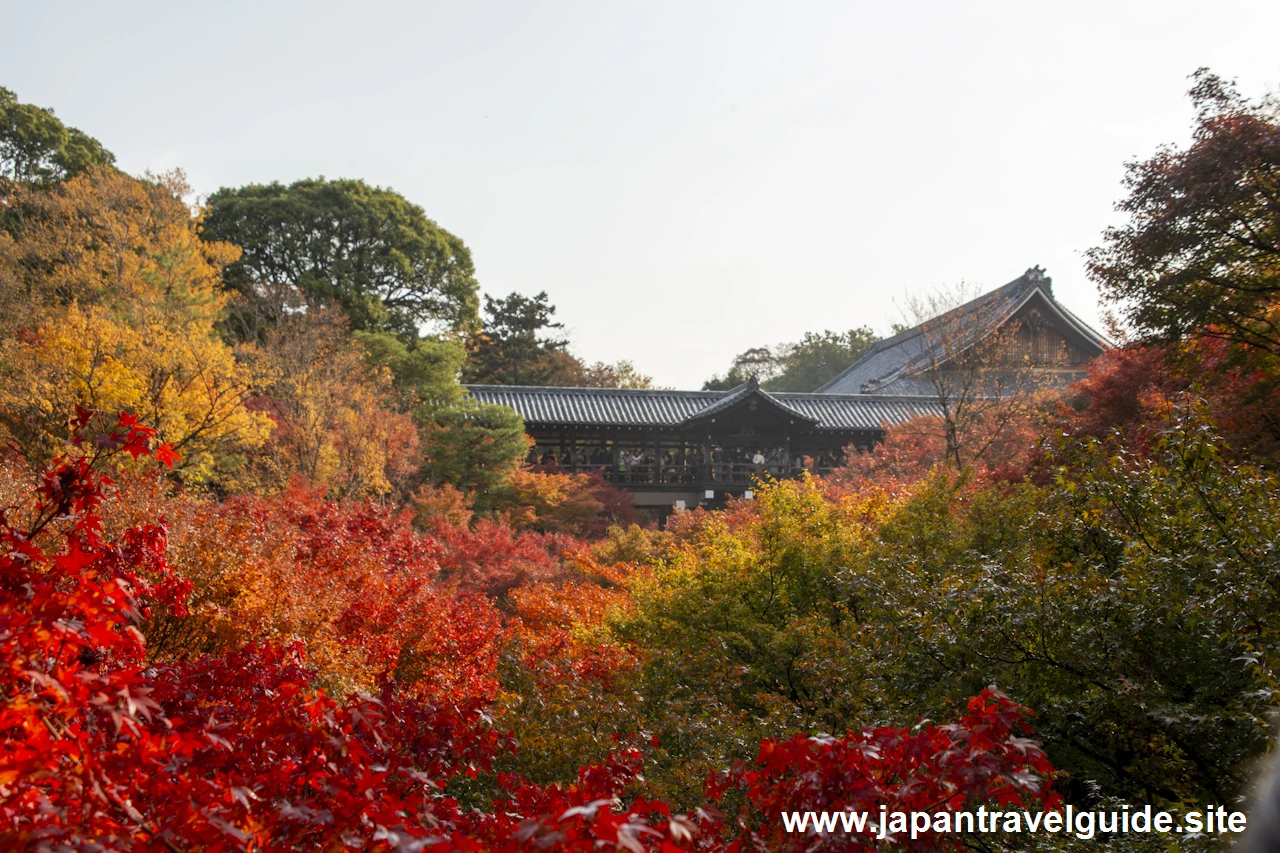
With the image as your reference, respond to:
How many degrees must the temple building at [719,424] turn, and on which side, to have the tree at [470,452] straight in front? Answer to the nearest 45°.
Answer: approximately 45° to its right

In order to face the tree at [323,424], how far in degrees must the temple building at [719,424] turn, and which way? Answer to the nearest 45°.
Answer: approximately 45° to its right

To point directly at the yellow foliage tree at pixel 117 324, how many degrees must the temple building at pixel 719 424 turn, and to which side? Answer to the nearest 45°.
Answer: approximately 45° to its right

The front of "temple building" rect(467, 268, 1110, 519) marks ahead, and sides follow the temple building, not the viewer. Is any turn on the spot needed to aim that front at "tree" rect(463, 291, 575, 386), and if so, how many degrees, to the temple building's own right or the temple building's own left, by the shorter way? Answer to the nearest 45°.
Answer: approximately 135° to the temple building's own right

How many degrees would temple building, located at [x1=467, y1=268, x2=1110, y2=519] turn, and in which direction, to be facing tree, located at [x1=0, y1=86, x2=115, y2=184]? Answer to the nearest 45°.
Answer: approximately 45° to its right

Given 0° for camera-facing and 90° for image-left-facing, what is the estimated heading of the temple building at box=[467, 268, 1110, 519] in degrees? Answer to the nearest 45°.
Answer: approximately 0°

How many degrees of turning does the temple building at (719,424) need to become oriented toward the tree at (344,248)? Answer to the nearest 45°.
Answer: approximately 90° to its right
